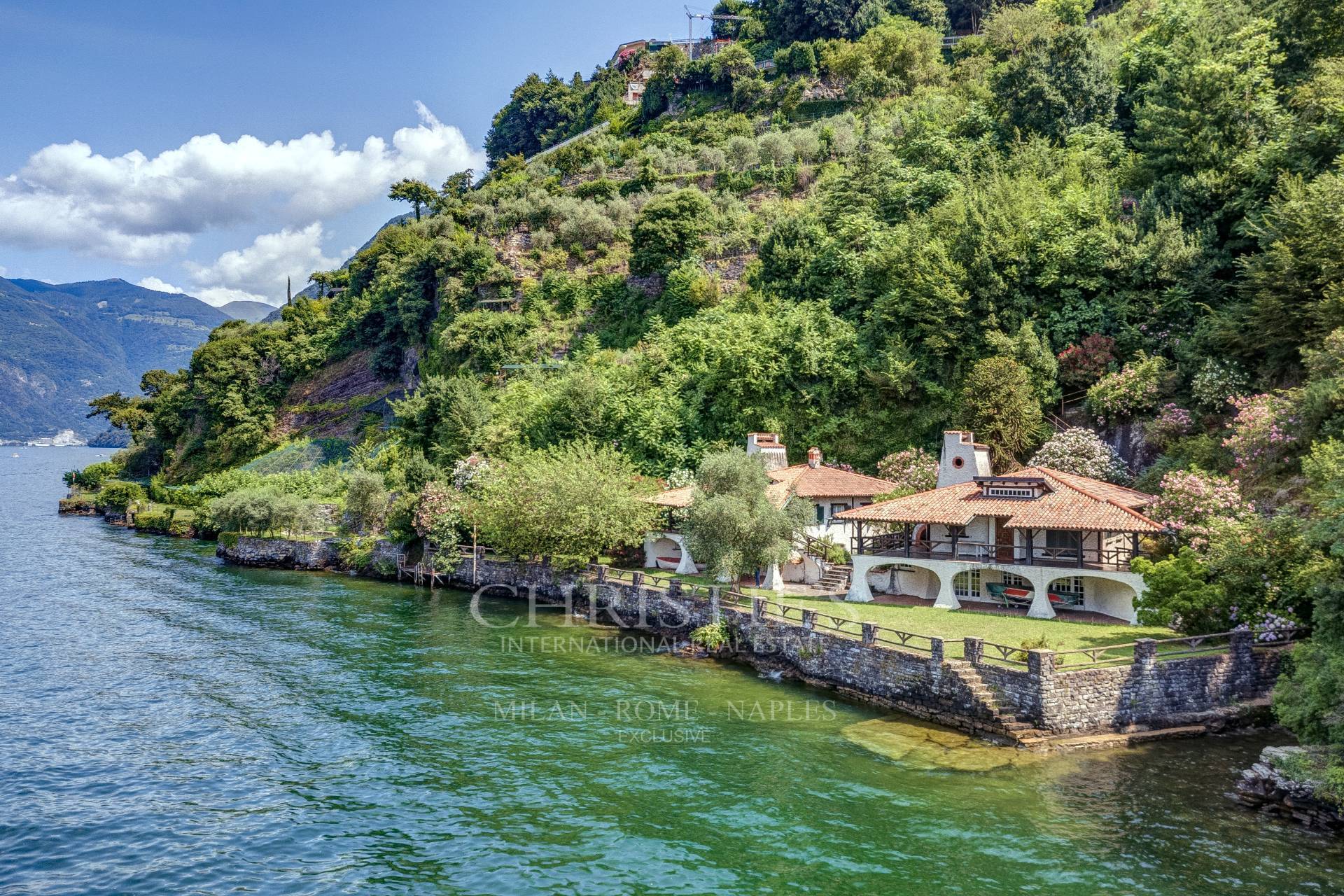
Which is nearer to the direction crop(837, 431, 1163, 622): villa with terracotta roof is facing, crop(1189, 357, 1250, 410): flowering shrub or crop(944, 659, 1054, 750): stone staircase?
the stone staircase

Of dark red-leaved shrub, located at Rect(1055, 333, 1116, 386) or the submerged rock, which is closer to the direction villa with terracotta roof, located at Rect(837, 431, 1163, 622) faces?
the submerged rock

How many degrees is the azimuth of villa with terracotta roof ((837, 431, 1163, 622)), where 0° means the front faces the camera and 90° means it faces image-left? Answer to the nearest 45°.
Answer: approximately 45°

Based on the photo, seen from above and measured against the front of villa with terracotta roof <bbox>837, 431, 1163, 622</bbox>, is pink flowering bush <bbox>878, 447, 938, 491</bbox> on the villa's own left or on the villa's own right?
on the villa's own right

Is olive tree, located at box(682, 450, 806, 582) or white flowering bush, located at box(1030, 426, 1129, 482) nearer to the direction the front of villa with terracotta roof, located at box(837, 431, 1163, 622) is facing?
the olive tree

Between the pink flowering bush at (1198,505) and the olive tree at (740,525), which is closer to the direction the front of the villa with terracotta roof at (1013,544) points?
the olive tree

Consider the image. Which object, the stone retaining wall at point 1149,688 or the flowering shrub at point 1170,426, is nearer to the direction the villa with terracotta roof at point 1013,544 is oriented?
the stone retaining wall

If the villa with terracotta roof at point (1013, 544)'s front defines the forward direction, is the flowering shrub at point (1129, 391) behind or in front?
behind

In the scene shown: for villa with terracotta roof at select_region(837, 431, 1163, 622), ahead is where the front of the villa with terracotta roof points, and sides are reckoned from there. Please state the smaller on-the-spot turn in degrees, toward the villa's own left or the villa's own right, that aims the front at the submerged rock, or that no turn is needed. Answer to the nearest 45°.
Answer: approximately 45° to the villa's own left

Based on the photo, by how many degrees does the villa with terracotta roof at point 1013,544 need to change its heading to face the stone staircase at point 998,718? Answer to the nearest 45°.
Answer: approximately 45° to its left

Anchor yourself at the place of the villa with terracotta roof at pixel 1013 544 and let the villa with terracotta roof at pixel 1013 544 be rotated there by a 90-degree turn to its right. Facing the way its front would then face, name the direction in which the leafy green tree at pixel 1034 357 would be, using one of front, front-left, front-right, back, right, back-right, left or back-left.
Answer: front-right

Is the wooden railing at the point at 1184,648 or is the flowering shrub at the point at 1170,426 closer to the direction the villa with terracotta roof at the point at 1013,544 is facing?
the wooden railing
